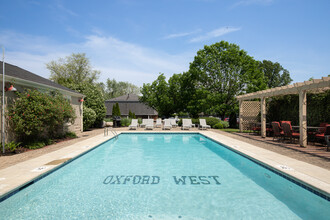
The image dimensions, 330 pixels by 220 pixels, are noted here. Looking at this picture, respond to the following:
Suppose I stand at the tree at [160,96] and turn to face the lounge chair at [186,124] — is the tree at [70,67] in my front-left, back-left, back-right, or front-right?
back-right

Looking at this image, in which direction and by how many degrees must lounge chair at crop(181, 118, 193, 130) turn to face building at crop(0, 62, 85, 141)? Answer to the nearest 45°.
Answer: approximately 90° to its right

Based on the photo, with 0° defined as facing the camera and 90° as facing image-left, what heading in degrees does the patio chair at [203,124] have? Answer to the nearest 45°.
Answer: approximately 315°

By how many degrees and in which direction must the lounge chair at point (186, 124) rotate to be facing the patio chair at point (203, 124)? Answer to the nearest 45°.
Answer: approximately 45° to its left

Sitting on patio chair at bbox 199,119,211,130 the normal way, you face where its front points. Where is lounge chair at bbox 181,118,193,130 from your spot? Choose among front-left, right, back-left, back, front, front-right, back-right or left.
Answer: back-right

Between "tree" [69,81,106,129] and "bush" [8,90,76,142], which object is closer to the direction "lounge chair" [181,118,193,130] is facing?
the bush
